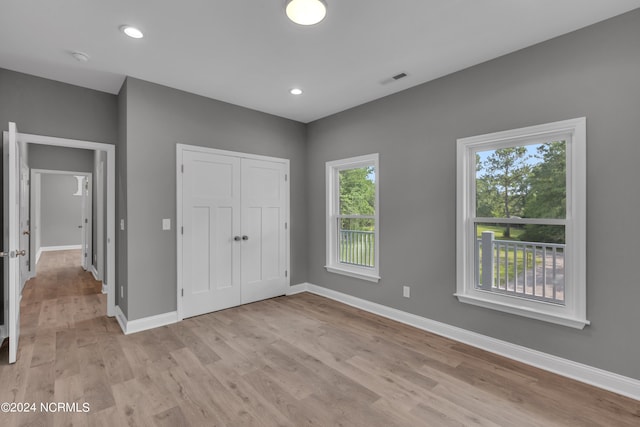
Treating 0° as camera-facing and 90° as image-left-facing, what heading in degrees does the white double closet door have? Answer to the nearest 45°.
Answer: approximately 315°

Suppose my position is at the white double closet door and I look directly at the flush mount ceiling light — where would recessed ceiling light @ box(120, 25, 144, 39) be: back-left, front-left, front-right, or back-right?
front-right

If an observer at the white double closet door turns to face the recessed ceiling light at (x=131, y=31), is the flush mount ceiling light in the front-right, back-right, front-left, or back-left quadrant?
front-left

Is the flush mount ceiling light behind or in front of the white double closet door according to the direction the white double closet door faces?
in front
